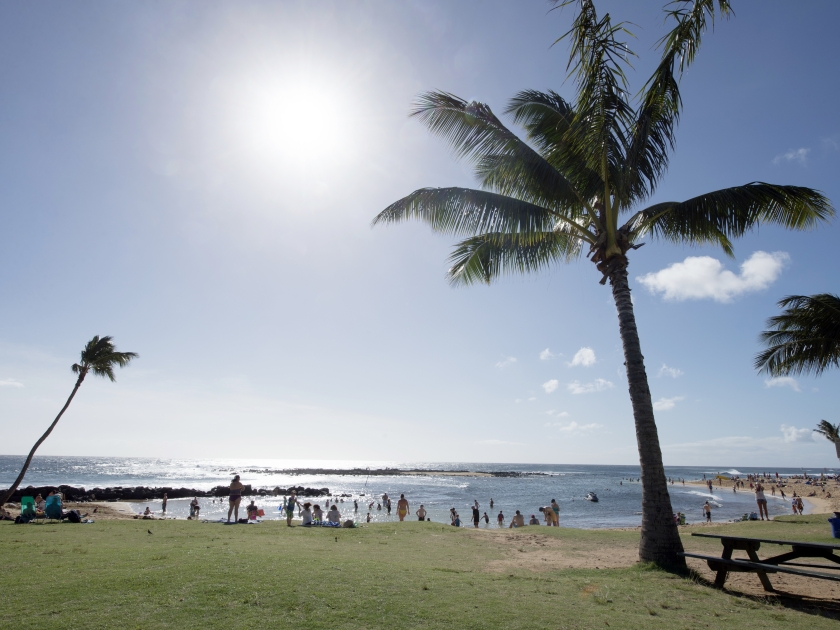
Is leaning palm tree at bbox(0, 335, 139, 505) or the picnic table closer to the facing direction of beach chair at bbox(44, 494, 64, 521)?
the leaning palm tree

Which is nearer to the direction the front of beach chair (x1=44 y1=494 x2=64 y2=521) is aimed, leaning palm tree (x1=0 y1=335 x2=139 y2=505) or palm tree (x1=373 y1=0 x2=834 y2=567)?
the leaning palm tree

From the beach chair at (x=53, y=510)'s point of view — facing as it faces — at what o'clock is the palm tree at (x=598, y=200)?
The palm tree is roughly at 5 o'clock from the beach chair.

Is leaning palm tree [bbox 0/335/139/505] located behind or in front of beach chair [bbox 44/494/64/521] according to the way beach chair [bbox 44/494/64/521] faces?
in front

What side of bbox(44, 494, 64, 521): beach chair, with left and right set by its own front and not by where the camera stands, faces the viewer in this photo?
back

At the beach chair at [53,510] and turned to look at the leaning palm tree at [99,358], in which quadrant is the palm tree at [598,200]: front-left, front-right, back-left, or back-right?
back-right

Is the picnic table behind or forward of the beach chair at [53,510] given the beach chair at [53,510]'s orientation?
behind
